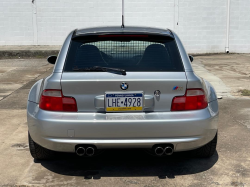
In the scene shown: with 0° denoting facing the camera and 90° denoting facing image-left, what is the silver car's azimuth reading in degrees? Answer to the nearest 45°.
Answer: approximately 180°
